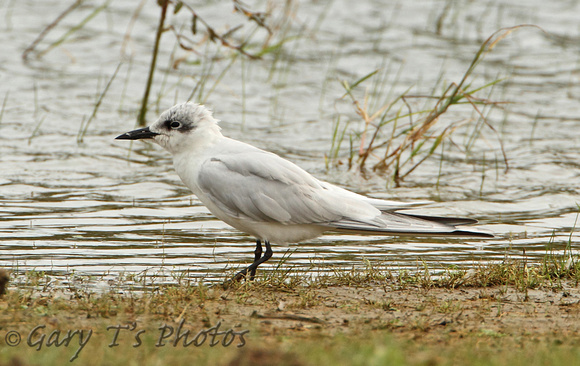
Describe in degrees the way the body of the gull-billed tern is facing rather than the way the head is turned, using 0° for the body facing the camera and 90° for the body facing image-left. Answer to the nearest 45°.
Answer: approximately 90°
